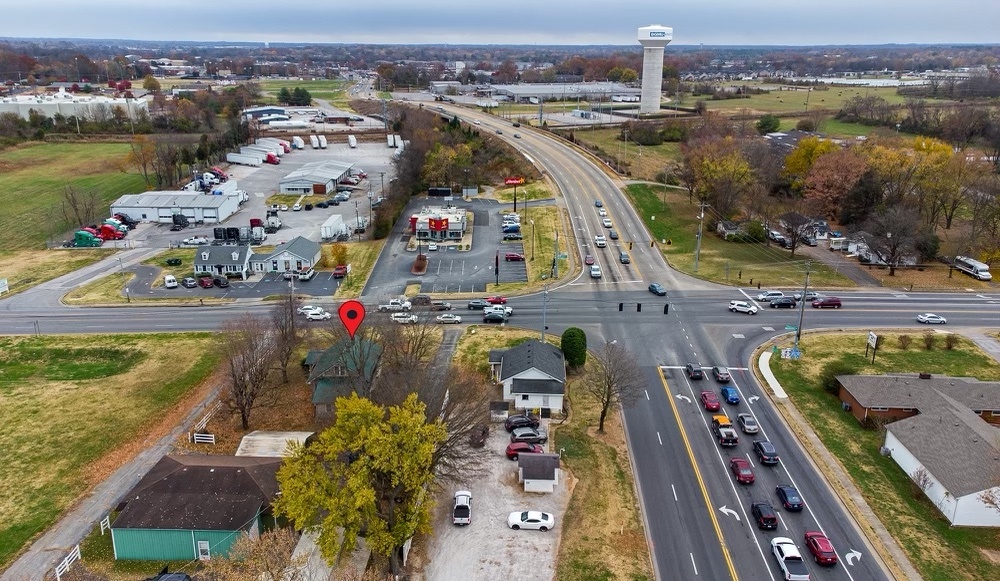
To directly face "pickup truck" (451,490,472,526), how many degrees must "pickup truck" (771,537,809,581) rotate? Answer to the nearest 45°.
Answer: approximately 45° to its left

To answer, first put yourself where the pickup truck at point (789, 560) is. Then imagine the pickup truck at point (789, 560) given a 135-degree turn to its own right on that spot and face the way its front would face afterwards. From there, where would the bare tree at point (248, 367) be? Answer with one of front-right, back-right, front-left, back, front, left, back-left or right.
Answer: back

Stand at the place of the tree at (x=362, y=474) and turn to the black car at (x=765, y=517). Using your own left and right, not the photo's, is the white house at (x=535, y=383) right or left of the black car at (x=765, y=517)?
left

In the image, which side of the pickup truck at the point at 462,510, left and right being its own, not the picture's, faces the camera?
back

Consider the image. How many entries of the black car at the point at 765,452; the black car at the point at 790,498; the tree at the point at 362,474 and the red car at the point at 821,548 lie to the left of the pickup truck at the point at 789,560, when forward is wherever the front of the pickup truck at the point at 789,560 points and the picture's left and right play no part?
1

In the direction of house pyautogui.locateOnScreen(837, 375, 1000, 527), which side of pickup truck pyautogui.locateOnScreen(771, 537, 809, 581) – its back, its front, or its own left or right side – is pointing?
right

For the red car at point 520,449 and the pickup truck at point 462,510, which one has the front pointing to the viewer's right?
the red car

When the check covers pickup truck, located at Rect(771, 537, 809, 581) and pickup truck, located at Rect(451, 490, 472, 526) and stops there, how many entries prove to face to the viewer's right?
0

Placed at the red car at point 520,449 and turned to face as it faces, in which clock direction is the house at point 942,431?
The house is roughly at 12 o'clock from the red car.

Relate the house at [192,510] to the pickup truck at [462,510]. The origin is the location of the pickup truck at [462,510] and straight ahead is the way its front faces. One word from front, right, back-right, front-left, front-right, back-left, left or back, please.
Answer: left

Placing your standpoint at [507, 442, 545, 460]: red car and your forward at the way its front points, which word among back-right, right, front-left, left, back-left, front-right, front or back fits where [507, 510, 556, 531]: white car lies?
right

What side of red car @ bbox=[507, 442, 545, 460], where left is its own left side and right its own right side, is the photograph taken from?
right

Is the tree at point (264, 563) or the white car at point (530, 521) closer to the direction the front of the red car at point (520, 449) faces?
the white car
